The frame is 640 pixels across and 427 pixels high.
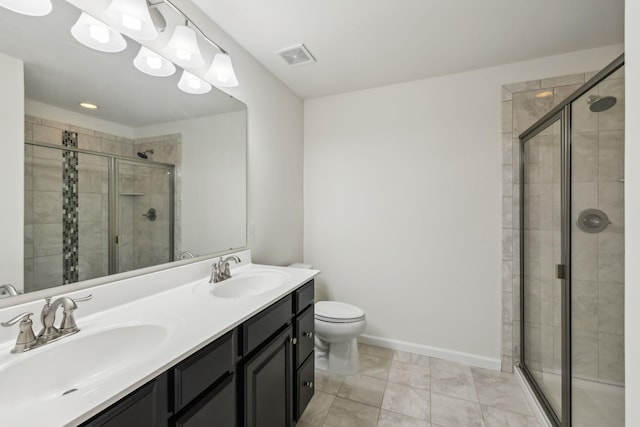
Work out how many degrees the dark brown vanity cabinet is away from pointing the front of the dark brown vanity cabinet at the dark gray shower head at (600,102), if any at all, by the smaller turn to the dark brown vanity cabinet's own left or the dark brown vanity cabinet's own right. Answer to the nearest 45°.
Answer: approximately 45° to the dark brown vanity cabinet's own left

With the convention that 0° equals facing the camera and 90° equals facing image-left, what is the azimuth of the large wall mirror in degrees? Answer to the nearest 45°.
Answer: approximately 315°

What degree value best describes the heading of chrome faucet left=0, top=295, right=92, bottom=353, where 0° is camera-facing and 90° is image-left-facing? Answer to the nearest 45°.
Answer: approximately 315°

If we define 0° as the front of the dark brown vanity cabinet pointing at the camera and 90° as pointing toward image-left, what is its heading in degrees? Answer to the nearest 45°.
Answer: approximately 315°

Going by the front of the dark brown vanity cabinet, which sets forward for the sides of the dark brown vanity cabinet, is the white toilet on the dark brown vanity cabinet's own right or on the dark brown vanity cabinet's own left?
on the dark brown vanity cabinet's own left
